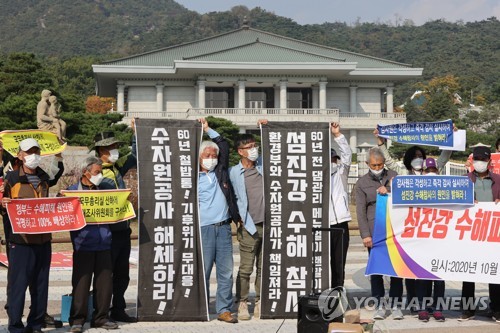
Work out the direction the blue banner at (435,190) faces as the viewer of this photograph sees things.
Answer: facing the viewer

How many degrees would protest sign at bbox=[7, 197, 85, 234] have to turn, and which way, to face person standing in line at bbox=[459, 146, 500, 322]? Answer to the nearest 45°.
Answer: approximately 90° to its left

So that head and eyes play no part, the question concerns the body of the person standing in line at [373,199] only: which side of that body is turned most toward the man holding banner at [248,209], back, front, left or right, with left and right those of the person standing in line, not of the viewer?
right

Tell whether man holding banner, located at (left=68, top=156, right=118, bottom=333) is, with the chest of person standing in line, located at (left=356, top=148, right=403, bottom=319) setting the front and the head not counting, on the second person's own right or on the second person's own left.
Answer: on the second person's own right

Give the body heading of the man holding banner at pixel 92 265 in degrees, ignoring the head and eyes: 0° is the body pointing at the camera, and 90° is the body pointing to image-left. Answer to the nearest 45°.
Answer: approximately 315°

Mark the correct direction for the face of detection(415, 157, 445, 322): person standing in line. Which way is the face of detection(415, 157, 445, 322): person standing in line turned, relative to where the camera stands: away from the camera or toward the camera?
toward the camera

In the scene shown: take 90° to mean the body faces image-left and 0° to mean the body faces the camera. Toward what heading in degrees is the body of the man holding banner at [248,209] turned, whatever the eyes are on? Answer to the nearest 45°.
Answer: approximately 315°

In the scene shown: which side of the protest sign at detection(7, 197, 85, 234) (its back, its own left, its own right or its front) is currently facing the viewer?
front

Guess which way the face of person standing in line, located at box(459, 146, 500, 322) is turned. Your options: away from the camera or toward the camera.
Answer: toward the camera

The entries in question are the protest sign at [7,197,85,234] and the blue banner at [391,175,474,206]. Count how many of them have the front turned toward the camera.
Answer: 2

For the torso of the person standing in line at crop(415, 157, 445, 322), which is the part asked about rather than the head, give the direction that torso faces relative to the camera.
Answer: toward the camera
